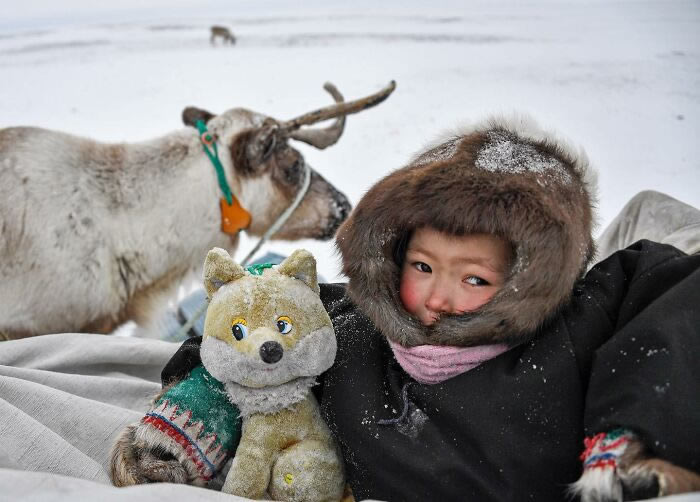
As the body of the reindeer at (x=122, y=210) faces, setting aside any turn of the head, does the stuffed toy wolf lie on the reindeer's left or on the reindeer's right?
on the reindeer's right

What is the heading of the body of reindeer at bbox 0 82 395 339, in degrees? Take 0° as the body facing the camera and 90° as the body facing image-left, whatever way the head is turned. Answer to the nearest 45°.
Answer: approximately 270°

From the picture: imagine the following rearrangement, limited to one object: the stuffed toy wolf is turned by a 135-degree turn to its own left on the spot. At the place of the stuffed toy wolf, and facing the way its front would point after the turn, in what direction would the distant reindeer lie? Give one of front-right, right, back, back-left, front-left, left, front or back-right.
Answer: front-left

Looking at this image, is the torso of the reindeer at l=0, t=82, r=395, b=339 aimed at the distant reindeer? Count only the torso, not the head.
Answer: no

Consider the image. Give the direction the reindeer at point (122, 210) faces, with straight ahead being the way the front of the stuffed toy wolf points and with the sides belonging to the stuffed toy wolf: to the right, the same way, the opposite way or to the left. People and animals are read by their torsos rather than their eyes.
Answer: to the left

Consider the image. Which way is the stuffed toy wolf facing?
toward the camera

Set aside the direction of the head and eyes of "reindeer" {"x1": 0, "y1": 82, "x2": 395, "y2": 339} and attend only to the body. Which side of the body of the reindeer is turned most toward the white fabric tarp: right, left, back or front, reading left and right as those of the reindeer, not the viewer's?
right

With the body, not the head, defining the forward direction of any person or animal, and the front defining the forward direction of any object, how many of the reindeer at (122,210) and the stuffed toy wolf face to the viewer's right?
1

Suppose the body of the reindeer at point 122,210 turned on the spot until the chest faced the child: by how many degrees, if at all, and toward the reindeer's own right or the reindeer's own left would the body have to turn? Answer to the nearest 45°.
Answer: approximately 45° to the reindeer's own right
